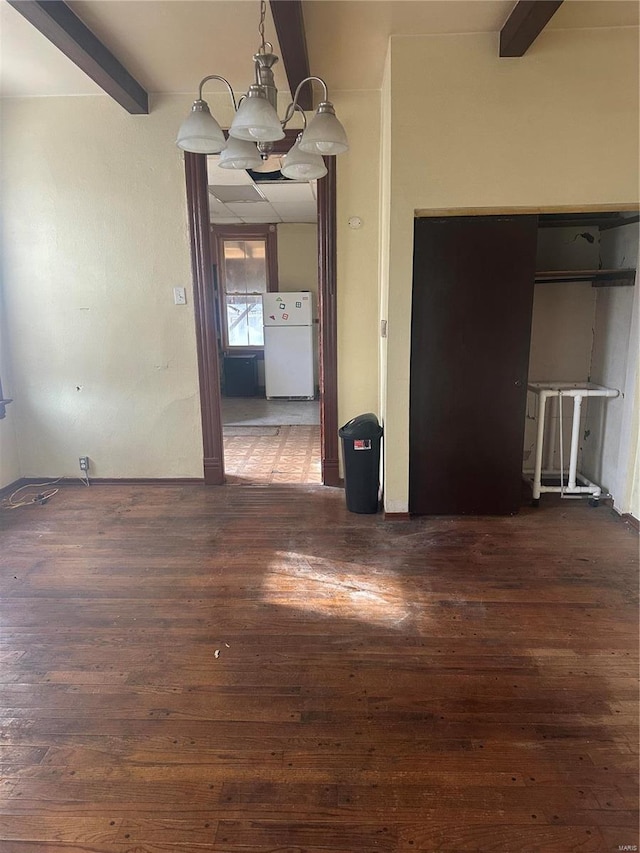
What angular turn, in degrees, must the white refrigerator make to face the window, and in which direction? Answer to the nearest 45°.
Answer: approximately 135° to its right

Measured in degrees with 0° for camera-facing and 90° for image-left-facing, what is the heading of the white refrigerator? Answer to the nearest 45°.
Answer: approximately 0°

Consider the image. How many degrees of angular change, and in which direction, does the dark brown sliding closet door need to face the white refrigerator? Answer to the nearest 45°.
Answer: approximately 135° to its right

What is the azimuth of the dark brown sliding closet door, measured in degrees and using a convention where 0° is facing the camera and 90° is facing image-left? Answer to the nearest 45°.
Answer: approximately 0°

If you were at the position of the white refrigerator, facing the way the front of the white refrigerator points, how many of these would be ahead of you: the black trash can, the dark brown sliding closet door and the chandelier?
3

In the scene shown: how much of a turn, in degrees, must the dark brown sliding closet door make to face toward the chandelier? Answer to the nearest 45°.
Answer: approximately 45° to its right

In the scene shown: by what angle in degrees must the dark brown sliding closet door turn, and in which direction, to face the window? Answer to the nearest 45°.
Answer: approximately 135° to its right

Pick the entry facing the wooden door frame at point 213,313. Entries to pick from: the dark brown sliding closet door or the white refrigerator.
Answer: the white refrigerator

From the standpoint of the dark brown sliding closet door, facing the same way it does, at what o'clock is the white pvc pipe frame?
The white pvc pipe frame is roughly at 8 o'clock from the dark brown sliding closet door.

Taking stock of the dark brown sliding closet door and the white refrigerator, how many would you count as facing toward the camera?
2

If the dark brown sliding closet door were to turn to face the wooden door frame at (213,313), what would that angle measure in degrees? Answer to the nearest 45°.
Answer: approximately 90° to its right
